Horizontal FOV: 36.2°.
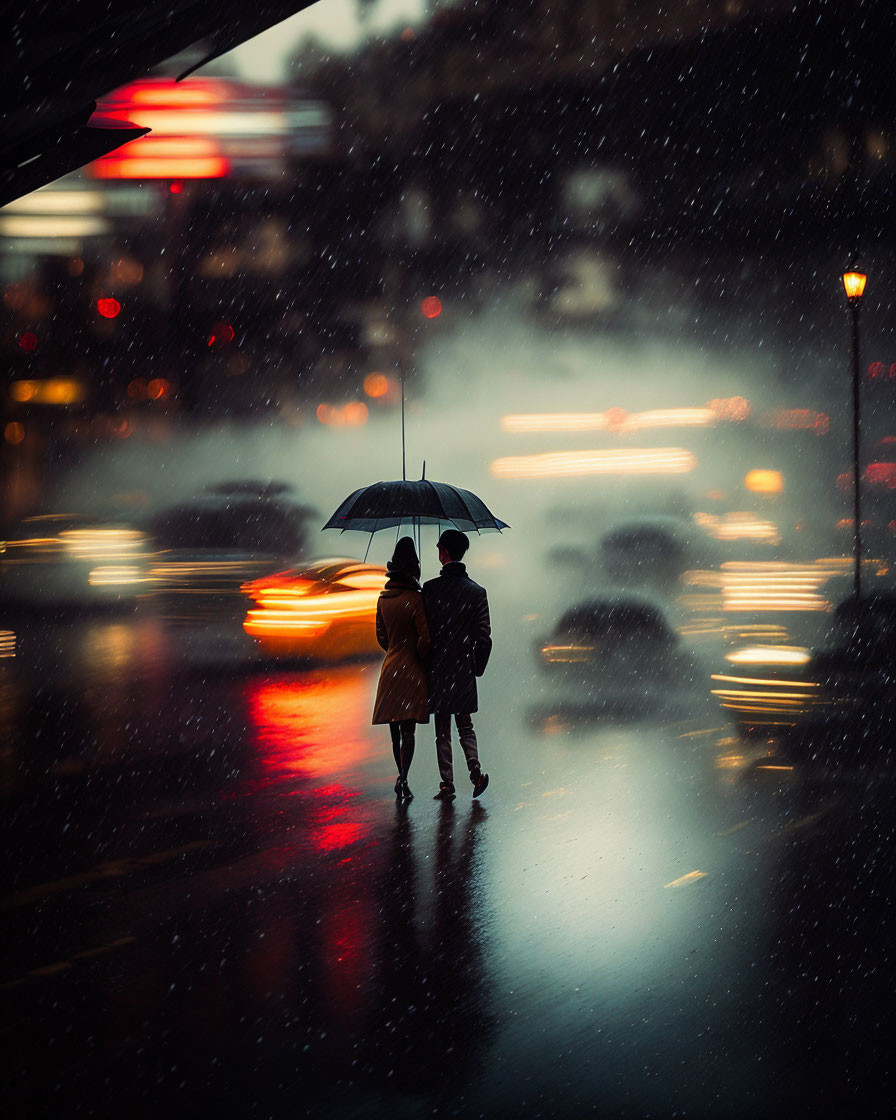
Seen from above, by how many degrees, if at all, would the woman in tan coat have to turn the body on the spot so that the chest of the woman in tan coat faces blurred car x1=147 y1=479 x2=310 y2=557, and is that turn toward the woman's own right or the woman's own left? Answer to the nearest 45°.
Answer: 0° — they already face it

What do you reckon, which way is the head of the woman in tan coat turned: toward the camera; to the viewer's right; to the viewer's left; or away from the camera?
away from the camera

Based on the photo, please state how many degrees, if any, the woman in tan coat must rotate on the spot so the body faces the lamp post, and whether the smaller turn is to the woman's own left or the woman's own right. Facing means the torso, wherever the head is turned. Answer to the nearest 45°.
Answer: approximately 45° to the woman's own right

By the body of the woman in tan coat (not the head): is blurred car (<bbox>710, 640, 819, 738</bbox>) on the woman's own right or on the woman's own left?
on the woman's own right

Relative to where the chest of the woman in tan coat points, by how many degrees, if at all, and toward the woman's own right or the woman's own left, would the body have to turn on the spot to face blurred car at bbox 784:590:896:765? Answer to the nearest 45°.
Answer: approximately 45° to the woman's own right

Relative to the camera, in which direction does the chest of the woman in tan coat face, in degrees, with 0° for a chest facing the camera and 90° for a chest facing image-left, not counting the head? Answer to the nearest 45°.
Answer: approximately 180°
